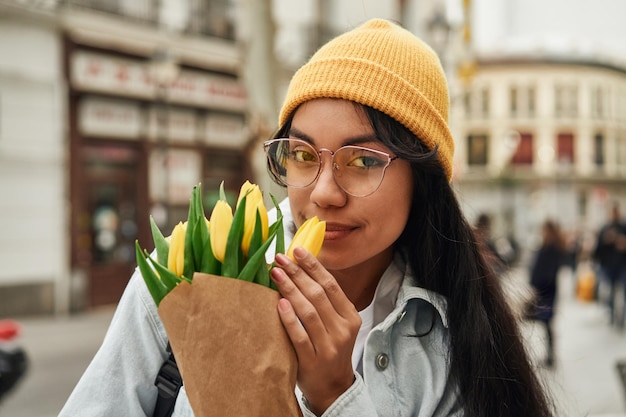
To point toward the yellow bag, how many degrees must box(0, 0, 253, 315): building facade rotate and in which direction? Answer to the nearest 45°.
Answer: approximately 45° to its left

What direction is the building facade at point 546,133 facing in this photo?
toward the camera

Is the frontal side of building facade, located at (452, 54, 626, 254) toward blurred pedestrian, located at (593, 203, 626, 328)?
yes

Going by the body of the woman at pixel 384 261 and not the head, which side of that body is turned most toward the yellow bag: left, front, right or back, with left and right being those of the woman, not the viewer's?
back

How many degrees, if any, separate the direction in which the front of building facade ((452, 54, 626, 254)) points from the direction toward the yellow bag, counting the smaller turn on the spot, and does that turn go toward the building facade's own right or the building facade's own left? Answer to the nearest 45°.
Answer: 0° — it already faces it

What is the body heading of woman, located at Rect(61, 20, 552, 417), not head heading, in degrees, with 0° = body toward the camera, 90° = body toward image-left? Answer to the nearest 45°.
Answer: approximately 45°

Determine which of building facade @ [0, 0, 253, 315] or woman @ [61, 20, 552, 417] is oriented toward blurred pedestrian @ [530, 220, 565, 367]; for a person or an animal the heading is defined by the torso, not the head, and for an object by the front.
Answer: the building facade
